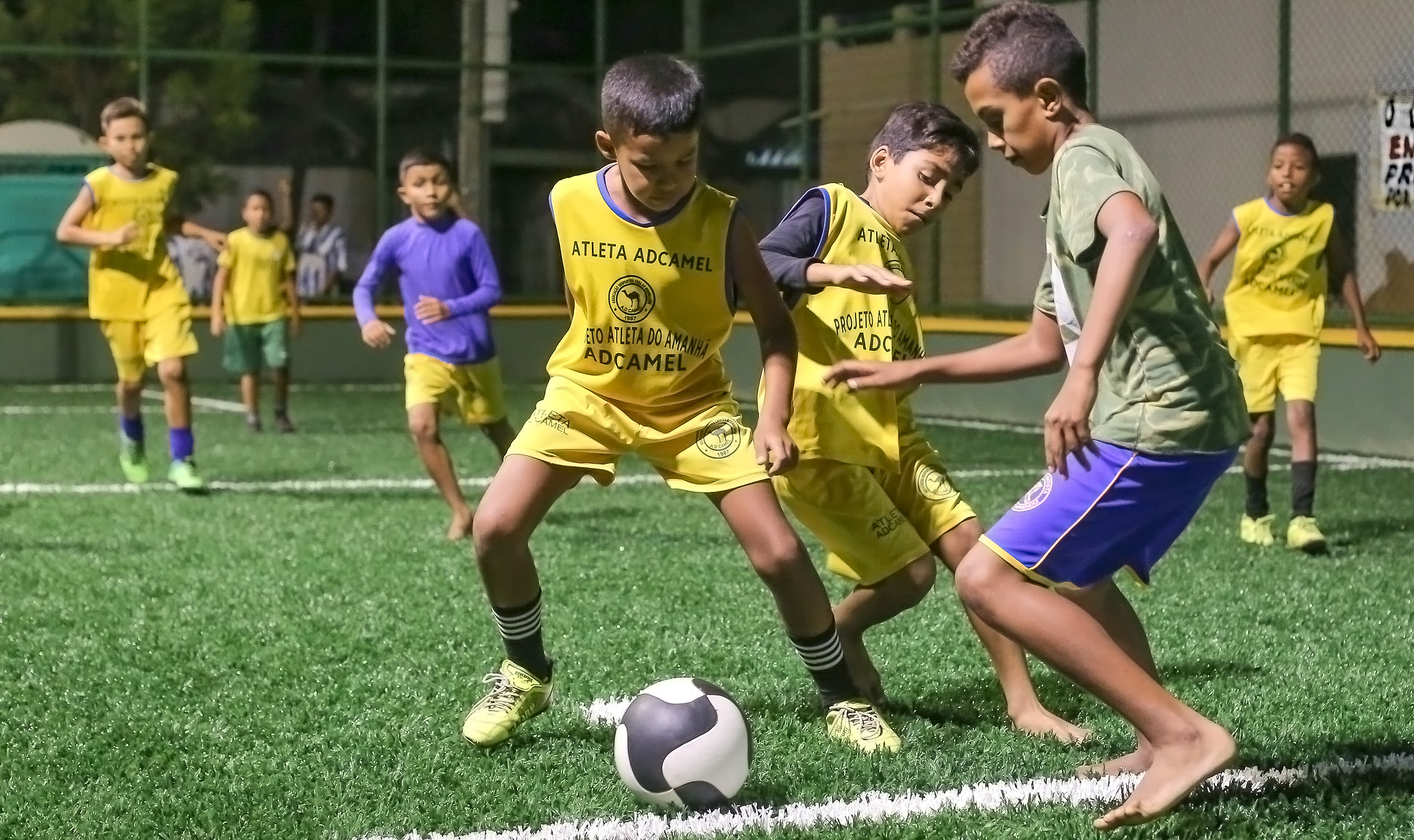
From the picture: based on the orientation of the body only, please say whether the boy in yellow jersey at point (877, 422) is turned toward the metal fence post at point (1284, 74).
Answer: no

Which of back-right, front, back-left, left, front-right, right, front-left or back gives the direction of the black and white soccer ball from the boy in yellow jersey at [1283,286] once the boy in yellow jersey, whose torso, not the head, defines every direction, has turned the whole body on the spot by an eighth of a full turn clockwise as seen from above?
front-left

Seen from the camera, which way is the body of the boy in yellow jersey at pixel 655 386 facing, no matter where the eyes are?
toward the camera

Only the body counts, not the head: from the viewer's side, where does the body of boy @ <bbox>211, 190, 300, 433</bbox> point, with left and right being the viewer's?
facing the viewer

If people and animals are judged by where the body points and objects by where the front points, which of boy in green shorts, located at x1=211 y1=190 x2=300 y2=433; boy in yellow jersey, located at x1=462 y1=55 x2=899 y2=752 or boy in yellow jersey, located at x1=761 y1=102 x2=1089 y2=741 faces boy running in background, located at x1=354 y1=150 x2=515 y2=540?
boy in green shorts, located at x1=211 y1=190 x2=300 y2=433

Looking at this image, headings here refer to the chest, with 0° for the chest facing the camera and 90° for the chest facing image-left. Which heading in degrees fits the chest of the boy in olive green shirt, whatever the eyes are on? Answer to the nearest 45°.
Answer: approximately 90°

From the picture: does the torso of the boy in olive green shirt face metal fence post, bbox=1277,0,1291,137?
no

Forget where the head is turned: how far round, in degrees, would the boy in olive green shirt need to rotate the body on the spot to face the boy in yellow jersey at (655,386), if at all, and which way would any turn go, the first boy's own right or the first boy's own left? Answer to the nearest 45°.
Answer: approximately 45° to the first boy's own right

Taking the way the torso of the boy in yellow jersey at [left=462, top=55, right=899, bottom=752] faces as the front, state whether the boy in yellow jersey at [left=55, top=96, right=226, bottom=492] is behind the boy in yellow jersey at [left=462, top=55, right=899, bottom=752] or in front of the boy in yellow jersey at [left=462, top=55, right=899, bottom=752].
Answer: behind

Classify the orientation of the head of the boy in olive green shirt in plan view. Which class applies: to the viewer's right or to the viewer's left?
to the viewer's left

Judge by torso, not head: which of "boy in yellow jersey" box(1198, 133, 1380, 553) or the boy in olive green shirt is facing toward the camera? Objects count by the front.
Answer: the boy in yellow jersey

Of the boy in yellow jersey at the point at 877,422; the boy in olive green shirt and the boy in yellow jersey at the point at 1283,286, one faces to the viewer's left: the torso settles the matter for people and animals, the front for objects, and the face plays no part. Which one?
the boy in olive green shirt

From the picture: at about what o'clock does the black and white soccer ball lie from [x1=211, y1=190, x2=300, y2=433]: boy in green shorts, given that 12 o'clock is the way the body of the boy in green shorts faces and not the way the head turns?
The black and white soccer ball is roughly at 12 o'clock from the boy in green shorts.

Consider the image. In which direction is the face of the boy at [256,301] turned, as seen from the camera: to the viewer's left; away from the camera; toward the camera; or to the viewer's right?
toward the camera

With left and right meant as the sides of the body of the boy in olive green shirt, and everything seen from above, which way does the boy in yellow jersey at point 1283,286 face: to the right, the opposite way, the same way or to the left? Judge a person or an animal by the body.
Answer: to the left

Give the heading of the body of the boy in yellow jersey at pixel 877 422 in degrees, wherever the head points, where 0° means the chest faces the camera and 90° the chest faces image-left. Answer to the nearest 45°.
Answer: approximately 315°

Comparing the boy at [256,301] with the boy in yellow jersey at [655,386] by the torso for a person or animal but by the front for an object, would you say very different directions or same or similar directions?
same or similar directions
